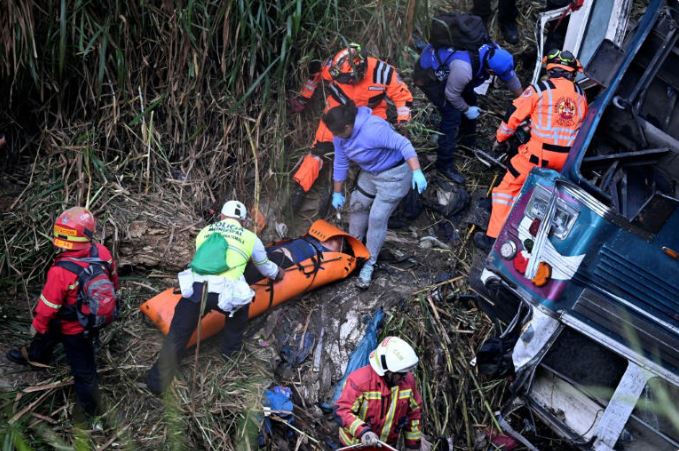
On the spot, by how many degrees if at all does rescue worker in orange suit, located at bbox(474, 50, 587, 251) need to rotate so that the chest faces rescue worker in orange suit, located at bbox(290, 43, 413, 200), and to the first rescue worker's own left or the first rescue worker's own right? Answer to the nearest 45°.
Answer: approximately 45° to the first rescue worker's own left

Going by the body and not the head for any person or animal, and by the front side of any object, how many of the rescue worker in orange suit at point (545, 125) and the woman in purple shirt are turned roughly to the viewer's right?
0

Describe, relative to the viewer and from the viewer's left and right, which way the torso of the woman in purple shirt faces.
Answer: facing the viewer and to the left of the viewer

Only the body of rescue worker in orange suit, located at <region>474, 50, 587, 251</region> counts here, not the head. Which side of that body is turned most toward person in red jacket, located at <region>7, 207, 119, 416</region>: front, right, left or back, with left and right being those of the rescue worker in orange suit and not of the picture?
left

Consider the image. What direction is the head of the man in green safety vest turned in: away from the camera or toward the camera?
away from the camera

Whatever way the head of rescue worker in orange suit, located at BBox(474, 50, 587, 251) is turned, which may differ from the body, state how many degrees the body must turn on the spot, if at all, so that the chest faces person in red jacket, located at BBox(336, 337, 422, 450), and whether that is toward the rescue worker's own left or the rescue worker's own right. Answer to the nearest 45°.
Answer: approximately 135° to the rescue worker's own left

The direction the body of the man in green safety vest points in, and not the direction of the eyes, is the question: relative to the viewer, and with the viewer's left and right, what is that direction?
facing away from the viewer and to the right of the viewer

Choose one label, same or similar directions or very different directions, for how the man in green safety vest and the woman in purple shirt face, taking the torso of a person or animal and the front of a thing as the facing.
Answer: very different directions

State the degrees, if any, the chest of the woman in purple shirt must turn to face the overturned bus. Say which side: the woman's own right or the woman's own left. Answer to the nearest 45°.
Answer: approximately 90° to the woman's own left

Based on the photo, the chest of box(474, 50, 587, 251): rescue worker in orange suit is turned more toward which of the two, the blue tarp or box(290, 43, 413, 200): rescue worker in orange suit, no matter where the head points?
the rescue worker in orange suit

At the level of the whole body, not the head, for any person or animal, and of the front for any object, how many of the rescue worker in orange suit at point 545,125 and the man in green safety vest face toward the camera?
0

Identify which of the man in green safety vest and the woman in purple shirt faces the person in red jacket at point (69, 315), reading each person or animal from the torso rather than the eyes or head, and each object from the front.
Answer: the woman in purple shirt

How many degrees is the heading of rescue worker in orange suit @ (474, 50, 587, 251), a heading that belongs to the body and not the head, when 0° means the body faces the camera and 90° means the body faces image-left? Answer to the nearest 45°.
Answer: approximately 135°

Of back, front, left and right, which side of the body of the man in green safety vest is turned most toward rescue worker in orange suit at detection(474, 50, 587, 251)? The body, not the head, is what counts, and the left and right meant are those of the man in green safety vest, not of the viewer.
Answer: front

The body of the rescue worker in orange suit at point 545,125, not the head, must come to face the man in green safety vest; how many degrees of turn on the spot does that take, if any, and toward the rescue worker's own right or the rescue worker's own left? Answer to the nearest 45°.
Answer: approximately 90° to the rescue worker's own left

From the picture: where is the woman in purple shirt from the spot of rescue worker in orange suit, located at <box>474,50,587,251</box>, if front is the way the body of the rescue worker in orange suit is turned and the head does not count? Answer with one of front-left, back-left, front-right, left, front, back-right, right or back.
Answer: left

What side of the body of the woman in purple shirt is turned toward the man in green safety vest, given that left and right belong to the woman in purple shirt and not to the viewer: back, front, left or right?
front

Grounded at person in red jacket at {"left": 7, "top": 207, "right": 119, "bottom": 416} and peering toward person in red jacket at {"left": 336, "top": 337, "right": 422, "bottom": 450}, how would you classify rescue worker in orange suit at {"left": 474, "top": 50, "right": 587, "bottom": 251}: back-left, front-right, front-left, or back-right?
front-left
